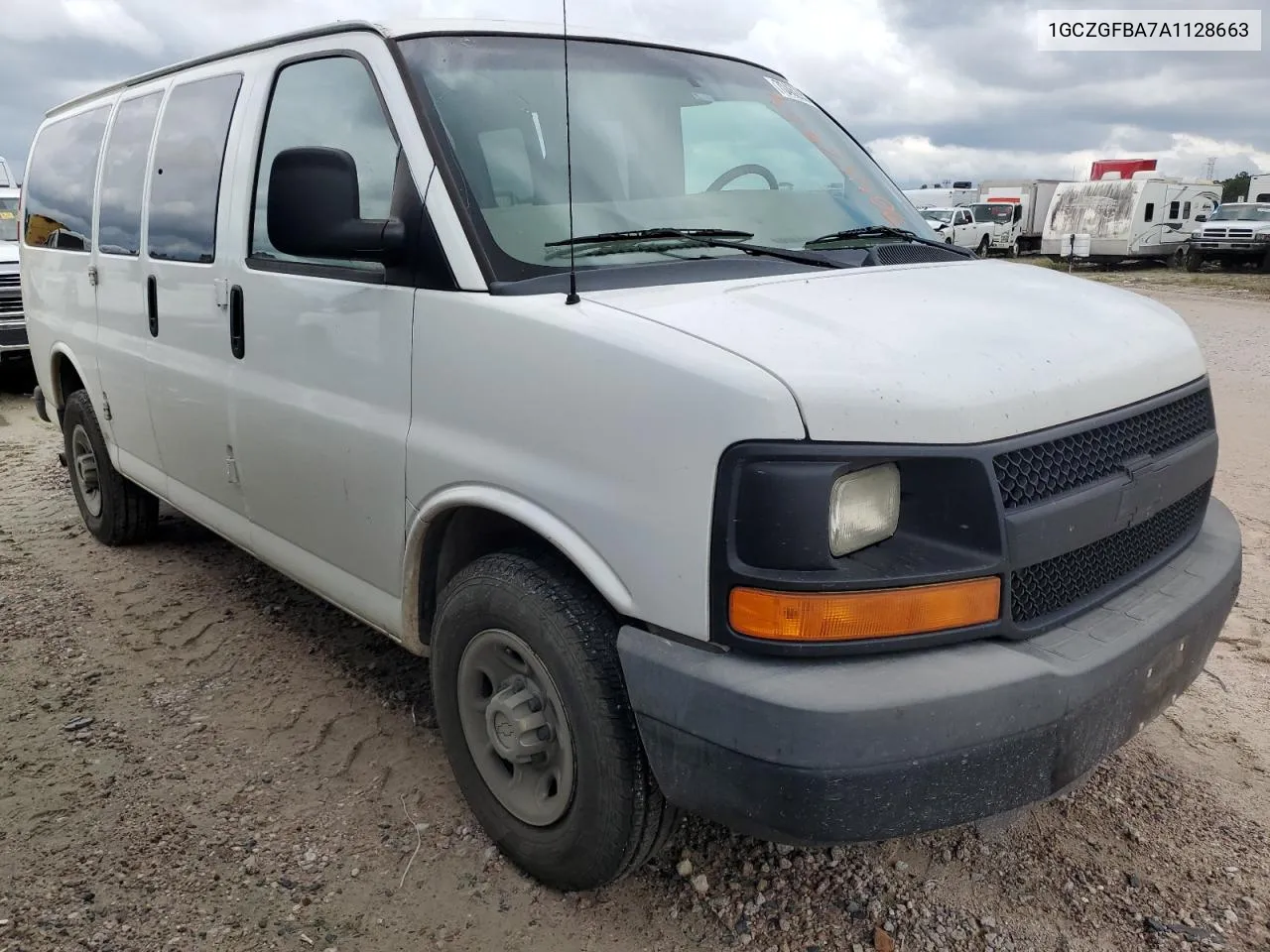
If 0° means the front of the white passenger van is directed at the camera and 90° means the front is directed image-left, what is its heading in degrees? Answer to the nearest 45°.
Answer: approximately 315°

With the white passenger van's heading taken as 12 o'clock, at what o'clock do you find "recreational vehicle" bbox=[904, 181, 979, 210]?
The recreational vehicle is roughly at 8 o'clock from the white passenger van.

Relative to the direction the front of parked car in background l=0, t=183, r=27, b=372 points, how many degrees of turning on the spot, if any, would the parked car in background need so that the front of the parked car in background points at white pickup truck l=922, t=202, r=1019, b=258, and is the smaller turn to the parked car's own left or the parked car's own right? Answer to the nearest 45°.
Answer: approximately 135° to the parked car's own left

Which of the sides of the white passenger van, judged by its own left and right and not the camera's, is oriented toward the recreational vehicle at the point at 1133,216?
left

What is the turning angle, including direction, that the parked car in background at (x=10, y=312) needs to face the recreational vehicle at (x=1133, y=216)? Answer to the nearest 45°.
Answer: approximately 90° to its left

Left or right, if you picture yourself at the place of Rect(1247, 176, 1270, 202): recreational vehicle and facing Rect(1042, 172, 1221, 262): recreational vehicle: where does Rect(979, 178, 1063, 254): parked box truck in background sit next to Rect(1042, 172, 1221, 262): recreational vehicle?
right

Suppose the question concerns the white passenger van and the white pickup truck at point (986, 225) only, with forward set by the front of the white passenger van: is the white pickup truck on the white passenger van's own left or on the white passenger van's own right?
on the white passenger van's own left

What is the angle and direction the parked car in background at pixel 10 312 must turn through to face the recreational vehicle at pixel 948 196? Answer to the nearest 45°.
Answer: approximately 135° to its left

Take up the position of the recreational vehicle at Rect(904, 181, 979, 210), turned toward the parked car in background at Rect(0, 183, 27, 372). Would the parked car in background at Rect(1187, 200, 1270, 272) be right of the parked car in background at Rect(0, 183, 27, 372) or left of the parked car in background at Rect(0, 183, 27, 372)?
left

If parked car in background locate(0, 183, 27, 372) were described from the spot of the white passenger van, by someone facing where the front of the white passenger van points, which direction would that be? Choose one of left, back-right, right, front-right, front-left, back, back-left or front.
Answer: back
